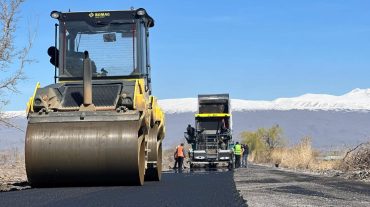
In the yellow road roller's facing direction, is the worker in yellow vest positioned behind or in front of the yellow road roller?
behind

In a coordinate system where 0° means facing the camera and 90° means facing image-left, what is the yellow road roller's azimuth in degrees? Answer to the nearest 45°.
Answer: approximately 0°
